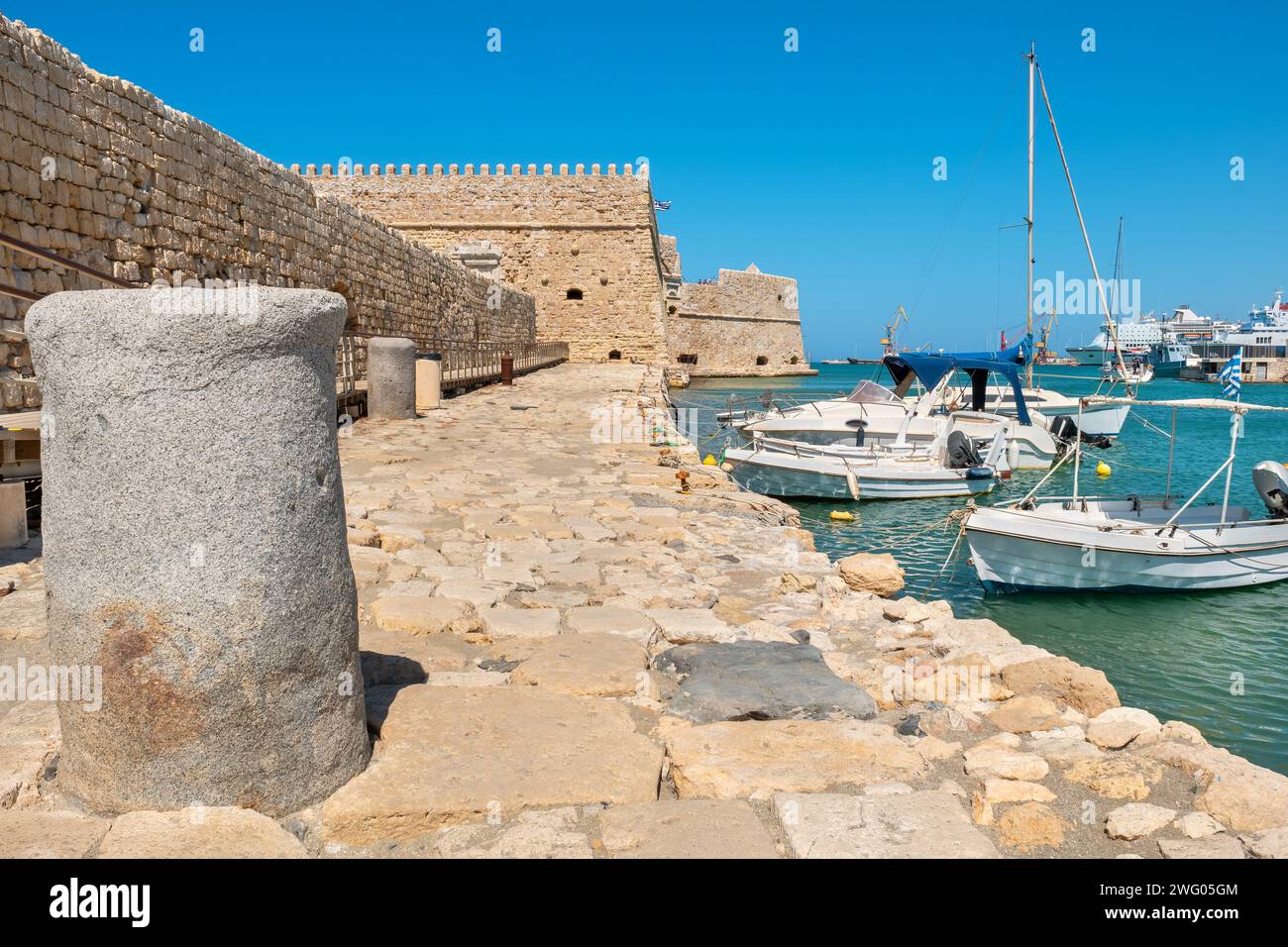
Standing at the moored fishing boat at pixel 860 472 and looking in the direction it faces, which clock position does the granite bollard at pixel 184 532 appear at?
The granite bollard is roughly at 9 o'clock from the moored fishing boat.

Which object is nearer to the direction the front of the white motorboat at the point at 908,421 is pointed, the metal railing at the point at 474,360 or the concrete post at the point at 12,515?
the metal railing

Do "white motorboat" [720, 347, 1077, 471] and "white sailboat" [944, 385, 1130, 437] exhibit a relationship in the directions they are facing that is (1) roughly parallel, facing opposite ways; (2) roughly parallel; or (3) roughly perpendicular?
roughly parallel, facing opposite ways

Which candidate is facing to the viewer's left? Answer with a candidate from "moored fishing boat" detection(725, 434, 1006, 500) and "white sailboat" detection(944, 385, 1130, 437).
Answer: the moored fishing boat

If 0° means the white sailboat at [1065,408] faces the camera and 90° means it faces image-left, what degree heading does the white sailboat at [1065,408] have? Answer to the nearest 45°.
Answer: approximately 270°

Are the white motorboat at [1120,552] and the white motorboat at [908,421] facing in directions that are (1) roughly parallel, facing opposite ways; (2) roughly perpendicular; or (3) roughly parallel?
roughly parallel

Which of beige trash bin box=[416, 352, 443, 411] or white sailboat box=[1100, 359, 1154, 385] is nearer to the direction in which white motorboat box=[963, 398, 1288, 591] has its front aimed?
the beige trash bin

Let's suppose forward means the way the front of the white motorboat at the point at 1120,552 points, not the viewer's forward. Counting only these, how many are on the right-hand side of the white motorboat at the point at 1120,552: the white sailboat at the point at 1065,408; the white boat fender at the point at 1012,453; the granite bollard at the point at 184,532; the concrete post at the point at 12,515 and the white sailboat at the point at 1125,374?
3

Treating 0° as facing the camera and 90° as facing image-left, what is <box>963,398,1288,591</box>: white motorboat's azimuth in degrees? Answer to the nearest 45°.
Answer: approximately 90°

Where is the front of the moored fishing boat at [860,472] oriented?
to the viewer's left

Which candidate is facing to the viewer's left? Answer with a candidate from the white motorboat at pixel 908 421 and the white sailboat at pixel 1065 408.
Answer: the white motorboat at pixel 908 421

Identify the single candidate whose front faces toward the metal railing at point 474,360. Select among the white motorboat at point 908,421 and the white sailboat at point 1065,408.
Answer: the white motorboat at point 908,421

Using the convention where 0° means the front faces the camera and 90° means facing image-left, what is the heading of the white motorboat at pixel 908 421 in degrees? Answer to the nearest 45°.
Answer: approximately 90°

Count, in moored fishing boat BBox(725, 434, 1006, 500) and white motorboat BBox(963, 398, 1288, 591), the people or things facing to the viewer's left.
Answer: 2
